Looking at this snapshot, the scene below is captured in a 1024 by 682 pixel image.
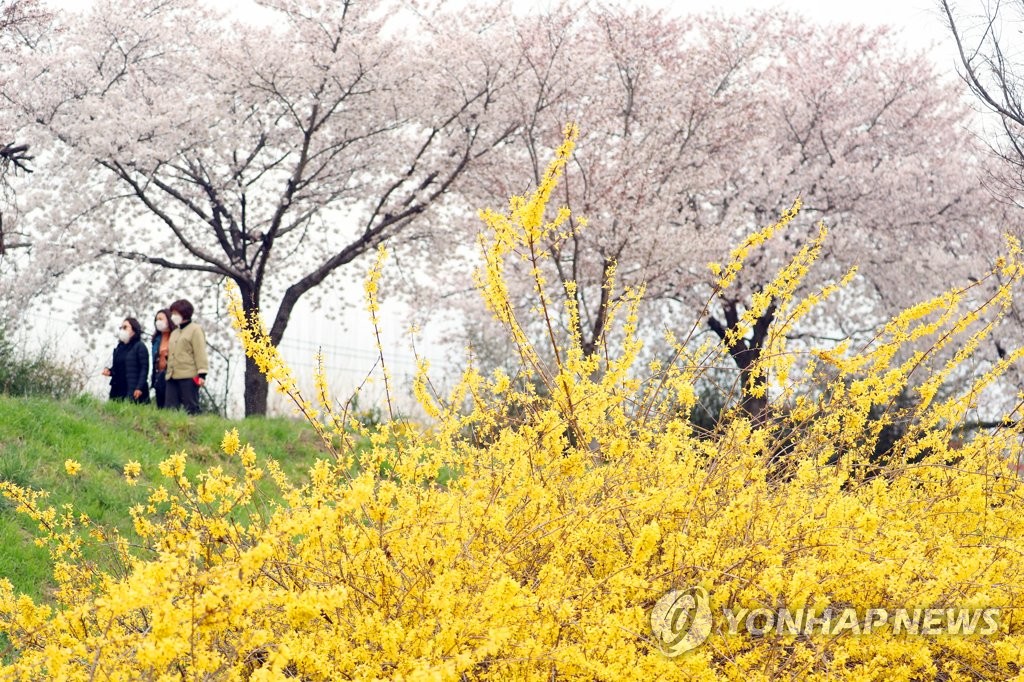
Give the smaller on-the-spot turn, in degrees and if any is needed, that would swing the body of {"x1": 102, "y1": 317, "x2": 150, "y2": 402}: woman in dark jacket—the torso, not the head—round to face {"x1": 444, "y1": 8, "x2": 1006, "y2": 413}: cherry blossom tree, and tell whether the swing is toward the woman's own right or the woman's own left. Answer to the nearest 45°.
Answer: approximately 135° to the woman's own left

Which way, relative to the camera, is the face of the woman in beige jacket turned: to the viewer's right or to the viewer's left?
to the viewer's left

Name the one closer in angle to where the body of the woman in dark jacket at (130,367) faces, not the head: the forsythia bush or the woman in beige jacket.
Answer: the forsythia bush

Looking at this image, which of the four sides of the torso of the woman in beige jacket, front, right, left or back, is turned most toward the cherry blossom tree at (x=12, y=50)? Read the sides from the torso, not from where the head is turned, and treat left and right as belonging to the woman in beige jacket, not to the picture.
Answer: right

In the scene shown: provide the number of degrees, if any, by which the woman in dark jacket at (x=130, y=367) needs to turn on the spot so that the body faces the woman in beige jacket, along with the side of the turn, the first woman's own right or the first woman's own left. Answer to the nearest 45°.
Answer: approximately 90° to the first woman's own left

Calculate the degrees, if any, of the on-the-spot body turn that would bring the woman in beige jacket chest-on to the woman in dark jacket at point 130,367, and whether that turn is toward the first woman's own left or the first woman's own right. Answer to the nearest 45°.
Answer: approximately 90° to the first woman's own right

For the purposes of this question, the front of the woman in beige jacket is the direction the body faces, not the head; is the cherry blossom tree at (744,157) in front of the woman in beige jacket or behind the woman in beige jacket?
behind
